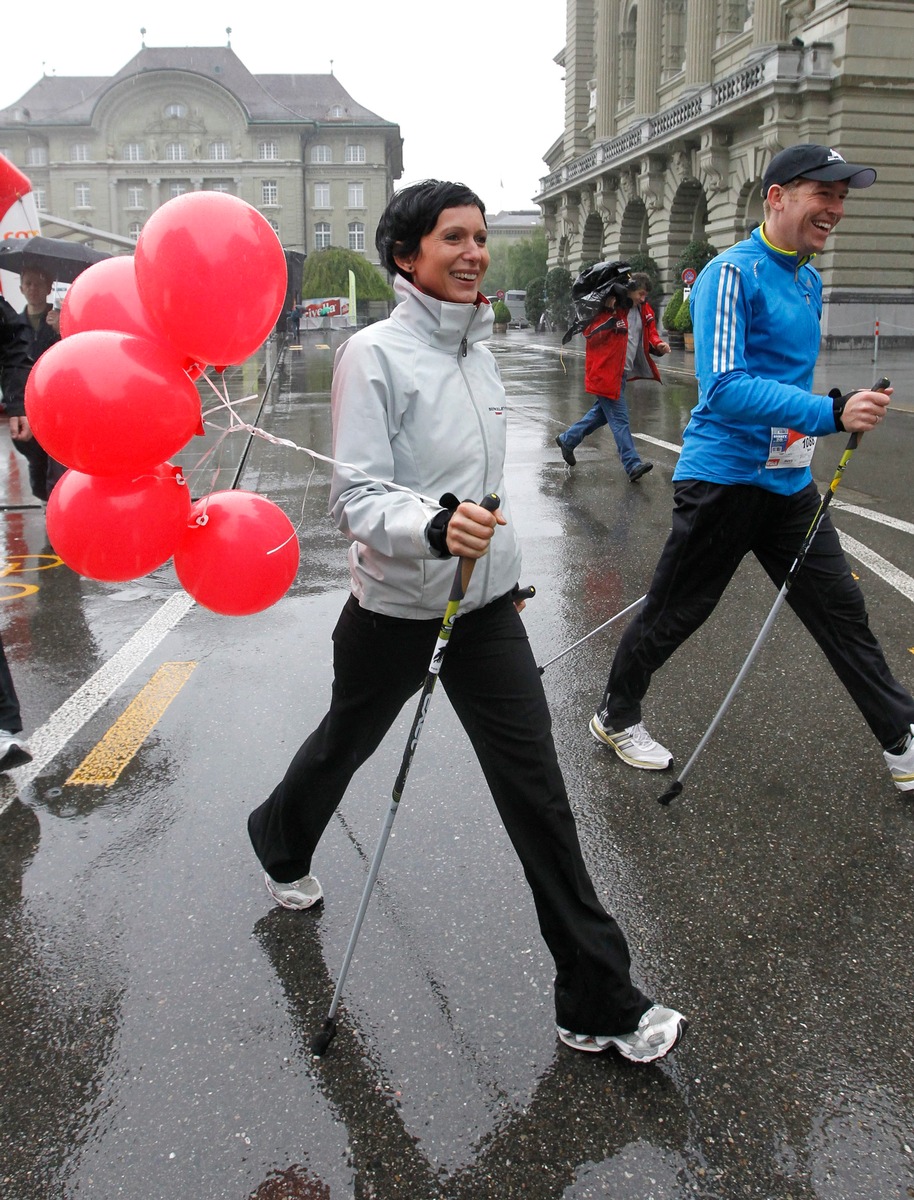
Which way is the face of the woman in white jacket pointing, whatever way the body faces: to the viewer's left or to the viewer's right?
to the viewer's right

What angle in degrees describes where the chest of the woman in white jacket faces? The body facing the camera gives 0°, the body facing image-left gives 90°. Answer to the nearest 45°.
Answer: approximately 315°

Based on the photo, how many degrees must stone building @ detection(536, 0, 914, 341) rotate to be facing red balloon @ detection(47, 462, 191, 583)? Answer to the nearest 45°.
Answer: approximately 45° to its left

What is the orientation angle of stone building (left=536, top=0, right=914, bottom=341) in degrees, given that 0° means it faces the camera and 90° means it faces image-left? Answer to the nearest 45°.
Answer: approximately 45°

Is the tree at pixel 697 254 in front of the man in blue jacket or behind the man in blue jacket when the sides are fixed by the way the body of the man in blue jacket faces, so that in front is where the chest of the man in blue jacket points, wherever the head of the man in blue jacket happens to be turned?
behind

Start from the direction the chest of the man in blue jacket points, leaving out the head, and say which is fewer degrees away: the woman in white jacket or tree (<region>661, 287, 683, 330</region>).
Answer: the woman in white jacket

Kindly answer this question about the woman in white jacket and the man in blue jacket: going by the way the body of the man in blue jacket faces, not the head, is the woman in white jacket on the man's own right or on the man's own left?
on the man's own right
